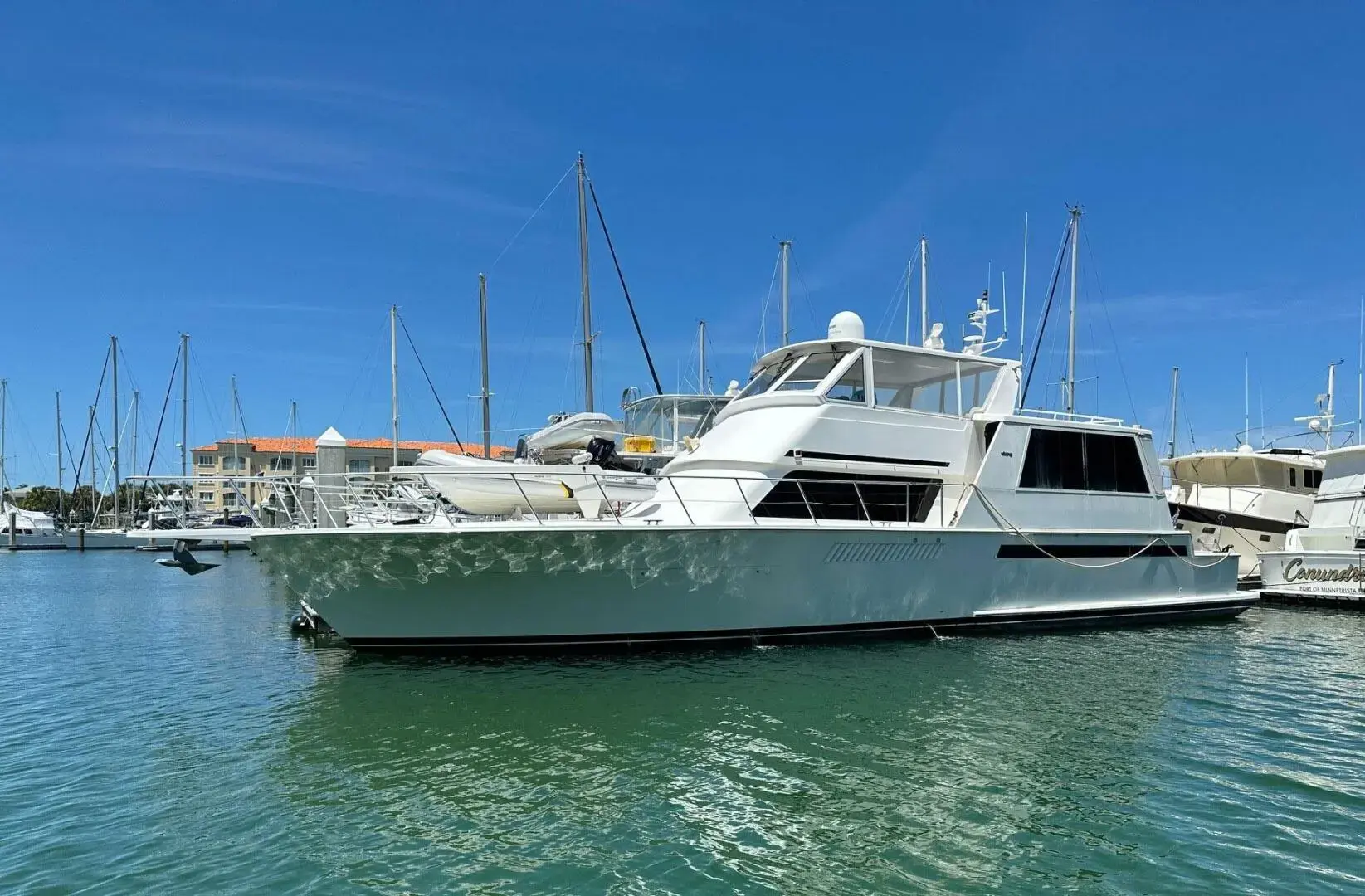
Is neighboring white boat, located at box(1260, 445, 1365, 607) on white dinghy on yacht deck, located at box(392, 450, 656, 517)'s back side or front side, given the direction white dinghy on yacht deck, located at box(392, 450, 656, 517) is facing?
on the back side

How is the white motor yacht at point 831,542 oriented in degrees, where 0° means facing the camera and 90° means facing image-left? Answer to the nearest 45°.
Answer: approximately 45°

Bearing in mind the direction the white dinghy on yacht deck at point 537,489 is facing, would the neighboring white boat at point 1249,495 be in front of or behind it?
behind

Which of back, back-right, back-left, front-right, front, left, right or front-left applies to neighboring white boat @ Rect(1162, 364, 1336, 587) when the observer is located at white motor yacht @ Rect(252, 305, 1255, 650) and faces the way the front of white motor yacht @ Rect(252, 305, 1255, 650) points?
back

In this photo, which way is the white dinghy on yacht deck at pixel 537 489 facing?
to the viewer's left
